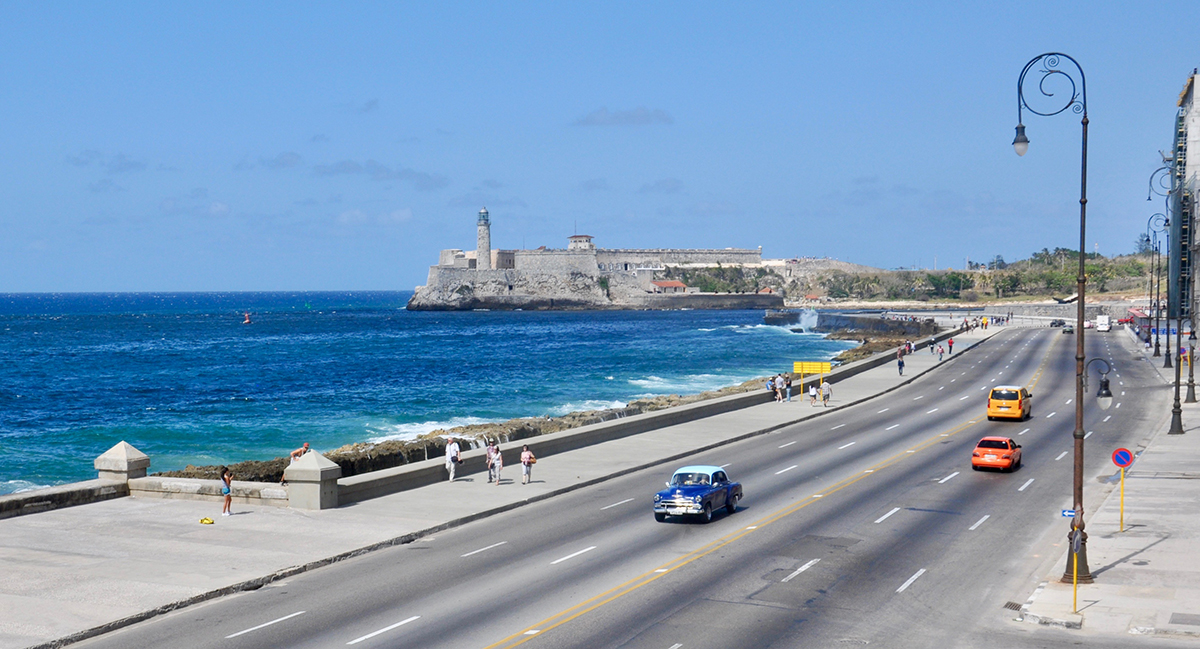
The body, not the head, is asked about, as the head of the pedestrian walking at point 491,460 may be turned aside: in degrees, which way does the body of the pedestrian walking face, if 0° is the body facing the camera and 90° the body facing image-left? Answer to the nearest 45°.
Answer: approximately 45°

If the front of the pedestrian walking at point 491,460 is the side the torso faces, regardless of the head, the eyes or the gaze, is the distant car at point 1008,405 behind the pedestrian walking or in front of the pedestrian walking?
behind

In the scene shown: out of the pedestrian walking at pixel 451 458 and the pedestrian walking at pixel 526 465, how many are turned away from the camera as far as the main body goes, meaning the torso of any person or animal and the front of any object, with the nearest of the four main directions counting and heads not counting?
0

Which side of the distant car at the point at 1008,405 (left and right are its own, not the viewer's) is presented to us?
back

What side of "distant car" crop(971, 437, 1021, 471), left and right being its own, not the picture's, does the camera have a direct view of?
back

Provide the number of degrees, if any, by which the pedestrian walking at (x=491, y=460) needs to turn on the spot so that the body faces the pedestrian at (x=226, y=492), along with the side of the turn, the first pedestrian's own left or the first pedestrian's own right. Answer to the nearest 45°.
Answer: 0° — they already face them

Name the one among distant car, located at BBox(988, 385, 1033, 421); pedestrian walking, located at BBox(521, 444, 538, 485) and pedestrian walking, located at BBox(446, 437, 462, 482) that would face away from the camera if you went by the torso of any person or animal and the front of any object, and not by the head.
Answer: the distant car

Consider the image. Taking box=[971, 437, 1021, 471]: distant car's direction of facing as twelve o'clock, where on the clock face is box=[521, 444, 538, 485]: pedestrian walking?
The pedestrian walking is roughly at 8 o'clock from the distant car.

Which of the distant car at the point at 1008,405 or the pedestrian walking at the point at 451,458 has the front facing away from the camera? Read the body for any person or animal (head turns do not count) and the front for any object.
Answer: the distant car

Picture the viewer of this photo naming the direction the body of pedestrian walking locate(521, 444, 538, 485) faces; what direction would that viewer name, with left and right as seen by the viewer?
facing the viewer and to the left of the viewer

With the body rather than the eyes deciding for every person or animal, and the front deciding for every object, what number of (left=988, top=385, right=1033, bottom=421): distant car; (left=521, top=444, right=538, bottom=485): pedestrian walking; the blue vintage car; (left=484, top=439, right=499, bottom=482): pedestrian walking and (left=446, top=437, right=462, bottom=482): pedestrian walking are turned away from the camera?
1

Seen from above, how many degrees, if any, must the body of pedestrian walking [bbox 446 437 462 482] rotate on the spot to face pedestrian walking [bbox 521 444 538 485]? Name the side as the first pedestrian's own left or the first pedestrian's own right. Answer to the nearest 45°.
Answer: approximately 135° to the first pedestrian's own left

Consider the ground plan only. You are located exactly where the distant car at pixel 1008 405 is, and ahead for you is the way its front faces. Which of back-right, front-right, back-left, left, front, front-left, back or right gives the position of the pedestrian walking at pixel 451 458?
back-left

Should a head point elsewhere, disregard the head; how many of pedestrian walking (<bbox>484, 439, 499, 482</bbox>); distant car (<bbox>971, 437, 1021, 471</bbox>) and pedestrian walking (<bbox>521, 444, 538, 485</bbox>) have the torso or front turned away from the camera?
1

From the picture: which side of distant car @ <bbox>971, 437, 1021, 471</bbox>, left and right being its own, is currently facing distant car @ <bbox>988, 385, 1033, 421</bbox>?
front

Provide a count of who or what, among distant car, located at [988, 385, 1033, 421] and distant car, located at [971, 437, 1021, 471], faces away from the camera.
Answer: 2

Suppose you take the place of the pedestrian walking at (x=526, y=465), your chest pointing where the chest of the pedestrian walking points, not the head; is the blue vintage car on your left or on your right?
on your left

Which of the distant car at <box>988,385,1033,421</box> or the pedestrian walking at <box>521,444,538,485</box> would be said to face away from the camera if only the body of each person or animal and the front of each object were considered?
the distant car

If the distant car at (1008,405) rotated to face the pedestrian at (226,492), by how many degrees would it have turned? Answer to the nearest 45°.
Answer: approximately 135° to its left
